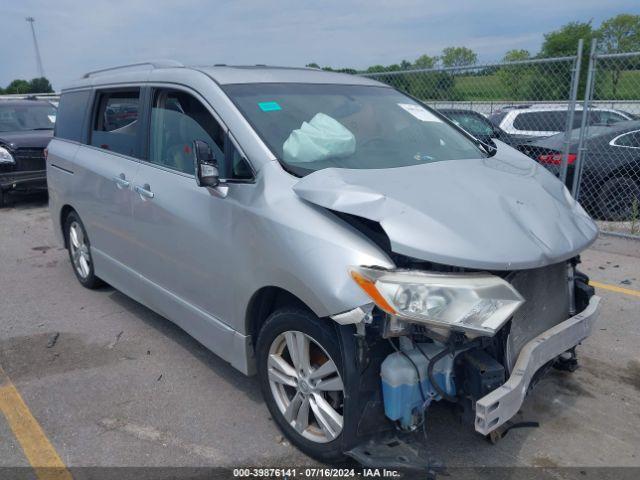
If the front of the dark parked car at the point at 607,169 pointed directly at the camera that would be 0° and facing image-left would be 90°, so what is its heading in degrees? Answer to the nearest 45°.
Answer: approximately 225°

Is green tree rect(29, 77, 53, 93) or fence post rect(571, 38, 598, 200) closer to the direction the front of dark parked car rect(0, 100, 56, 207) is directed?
the fence post

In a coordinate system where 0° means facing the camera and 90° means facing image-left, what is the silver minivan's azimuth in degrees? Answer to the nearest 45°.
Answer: approximately 315°

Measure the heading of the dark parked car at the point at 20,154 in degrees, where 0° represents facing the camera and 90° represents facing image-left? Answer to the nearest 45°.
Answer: approximately 315°

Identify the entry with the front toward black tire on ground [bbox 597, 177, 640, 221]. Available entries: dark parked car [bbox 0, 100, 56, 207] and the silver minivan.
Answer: the dark parked car
